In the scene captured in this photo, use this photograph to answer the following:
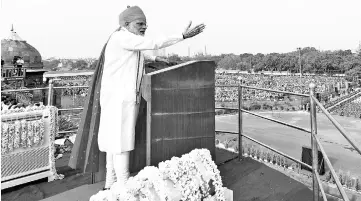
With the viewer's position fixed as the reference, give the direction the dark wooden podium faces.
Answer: facing to the right of the viewer

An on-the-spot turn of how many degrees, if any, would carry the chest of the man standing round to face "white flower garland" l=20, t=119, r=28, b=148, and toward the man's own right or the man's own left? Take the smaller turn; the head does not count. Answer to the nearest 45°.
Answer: approximately 135° to the man's own left

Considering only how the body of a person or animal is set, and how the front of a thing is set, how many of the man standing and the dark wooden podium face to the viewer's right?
2

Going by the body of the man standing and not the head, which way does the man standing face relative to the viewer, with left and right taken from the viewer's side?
facing to the right of the viewer

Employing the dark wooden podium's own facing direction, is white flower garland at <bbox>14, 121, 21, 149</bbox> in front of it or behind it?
behind

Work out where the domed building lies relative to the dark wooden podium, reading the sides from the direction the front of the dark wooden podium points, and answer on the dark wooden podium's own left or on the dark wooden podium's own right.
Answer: on the dark wooden podium's own left
